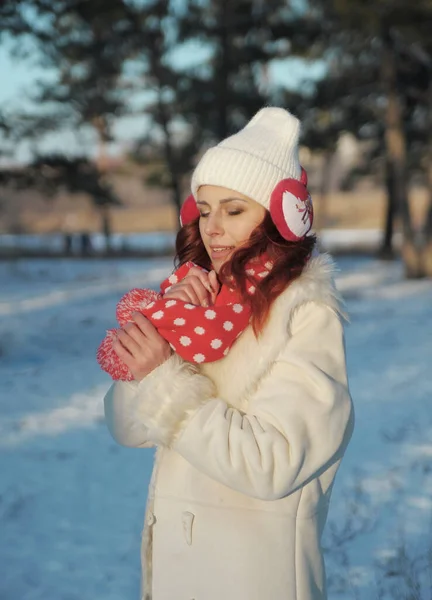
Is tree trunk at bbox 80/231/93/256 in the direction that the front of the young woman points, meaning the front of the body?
no

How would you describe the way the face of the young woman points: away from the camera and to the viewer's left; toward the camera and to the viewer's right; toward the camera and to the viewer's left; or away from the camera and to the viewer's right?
toward the camera and to the viewer's left

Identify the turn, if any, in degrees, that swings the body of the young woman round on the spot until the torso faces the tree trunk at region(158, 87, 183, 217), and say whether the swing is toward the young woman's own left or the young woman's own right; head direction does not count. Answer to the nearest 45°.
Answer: approximately 135° to the young woman's own right

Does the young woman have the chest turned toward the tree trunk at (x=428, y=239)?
no

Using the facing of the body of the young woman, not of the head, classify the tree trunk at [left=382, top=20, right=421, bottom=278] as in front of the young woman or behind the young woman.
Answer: behind

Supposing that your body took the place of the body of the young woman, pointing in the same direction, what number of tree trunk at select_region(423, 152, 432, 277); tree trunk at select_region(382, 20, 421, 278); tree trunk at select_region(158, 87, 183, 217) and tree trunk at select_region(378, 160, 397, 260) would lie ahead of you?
0

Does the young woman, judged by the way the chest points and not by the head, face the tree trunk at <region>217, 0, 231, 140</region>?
no

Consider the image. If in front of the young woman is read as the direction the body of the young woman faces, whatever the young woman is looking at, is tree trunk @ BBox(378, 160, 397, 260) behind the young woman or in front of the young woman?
behind

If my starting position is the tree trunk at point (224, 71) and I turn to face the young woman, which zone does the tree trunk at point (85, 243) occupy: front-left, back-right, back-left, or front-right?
back-right
